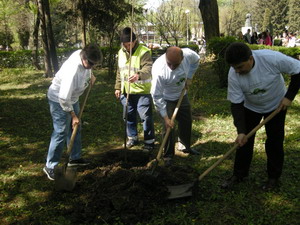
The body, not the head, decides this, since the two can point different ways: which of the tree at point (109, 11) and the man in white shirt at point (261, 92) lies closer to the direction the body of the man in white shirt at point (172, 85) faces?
the man in white shirt

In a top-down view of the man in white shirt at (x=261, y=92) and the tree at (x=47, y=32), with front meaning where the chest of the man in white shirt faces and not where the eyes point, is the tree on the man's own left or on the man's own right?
on the man's own right

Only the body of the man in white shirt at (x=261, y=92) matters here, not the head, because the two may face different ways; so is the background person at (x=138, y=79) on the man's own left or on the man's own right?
on the man's own right

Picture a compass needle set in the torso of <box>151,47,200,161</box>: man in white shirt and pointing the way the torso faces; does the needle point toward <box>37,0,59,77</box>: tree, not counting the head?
no

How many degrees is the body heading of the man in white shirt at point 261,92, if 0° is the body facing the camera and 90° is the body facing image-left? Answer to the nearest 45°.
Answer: approximately 45°

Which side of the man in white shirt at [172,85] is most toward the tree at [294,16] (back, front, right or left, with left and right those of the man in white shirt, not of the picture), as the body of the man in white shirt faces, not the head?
back

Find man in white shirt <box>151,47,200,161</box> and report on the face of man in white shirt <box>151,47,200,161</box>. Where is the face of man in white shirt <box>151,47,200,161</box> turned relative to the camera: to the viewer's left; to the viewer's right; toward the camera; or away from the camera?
toward the camera

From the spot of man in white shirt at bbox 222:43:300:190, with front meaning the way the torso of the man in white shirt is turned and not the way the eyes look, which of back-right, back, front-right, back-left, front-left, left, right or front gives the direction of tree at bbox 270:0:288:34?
back-right

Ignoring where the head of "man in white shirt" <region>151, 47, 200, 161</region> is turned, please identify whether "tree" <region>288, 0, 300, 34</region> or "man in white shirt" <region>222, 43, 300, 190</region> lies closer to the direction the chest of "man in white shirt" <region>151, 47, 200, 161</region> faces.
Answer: the man in white shirt

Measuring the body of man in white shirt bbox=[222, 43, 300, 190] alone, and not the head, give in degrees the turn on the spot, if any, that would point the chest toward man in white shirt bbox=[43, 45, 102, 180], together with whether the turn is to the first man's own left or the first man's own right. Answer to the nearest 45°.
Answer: approximately 45° to the first man's own right

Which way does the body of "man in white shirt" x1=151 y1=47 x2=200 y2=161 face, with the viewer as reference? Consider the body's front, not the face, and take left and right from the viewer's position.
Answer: facing the viewer

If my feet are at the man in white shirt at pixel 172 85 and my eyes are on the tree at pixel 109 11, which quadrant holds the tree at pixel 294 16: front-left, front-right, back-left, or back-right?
front-right

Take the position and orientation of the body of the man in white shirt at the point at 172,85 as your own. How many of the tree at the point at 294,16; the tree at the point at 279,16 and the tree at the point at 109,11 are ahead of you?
0

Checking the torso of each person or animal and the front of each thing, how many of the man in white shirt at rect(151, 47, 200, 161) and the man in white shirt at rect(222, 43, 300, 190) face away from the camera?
0

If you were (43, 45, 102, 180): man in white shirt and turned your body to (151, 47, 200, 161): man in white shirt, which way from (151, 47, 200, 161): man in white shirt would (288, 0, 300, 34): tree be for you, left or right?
left

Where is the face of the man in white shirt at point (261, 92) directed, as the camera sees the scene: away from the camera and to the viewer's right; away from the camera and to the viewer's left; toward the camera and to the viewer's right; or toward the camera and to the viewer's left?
toward the camera and to the viewer's left

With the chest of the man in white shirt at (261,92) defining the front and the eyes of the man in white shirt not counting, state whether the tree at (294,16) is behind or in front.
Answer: behind

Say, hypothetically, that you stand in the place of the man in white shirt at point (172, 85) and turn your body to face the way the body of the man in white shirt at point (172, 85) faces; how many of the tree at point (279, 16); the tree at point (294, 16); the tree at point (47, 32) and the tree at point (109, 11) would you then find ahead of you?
0
